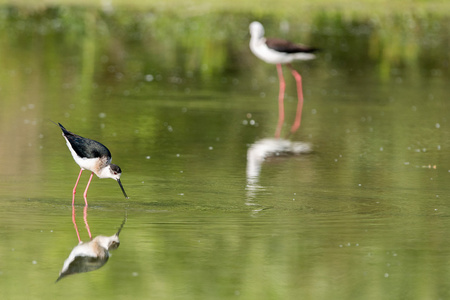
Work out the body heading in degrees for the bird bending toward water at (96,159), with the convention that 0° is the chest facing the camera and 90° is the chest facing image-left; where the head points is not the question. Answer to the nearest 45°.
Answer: approximately 270°
